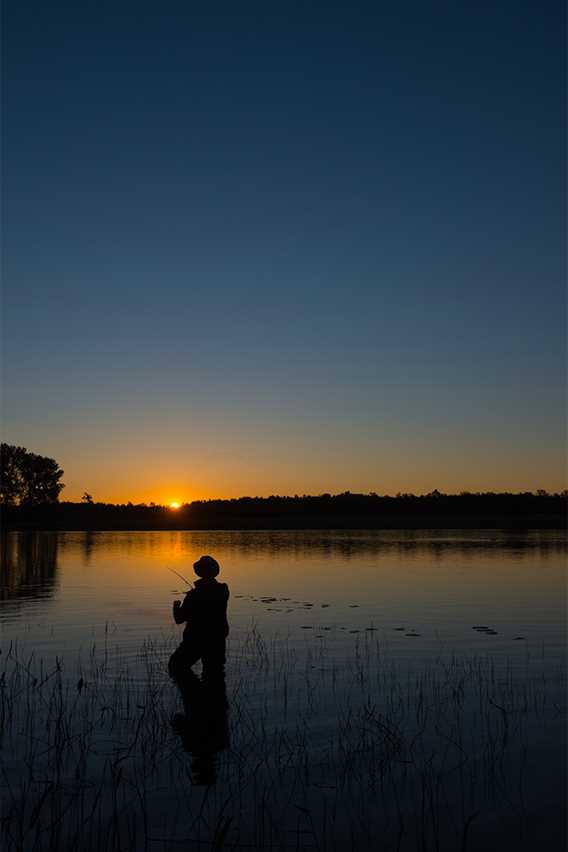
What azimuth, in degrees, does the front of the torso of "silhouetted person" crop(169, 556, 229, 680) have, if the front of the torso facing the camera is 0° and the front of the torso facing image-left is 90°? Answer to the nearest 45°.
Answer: approximately 135°
